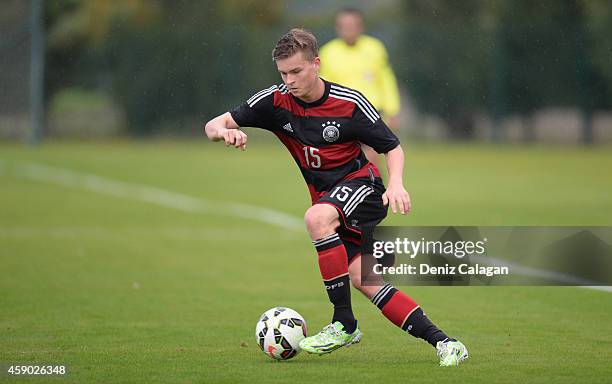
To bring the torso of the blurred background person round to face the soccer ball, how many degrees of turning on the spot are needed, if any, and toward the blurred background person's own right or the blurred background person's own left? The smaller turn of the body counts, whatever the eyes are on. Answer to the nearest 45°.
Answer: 0° — they already face it

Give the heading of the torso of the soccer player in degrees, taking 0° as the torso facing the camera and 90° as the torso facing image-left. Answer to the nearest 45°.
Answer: approximately 45°

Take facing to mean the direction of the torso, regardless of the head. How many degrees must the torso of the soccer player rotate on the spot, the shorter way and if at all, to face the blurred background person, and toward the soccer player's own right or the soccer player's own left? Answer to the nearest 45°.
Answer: approximately 135° to the soccer player's own right

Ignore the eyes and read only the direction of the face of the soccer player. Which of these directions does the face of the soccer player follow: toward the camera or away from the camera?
toward the camera

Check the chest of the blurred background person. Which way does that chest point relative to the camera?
toward the camera

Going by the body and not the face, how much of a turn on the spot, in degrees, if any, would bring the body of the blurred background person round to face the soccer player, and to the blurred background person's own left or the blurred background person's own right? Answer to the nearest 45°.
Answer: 0° — they already face them

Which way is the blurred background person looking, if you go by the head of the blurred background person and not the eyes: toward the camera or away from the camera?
toward the camera
